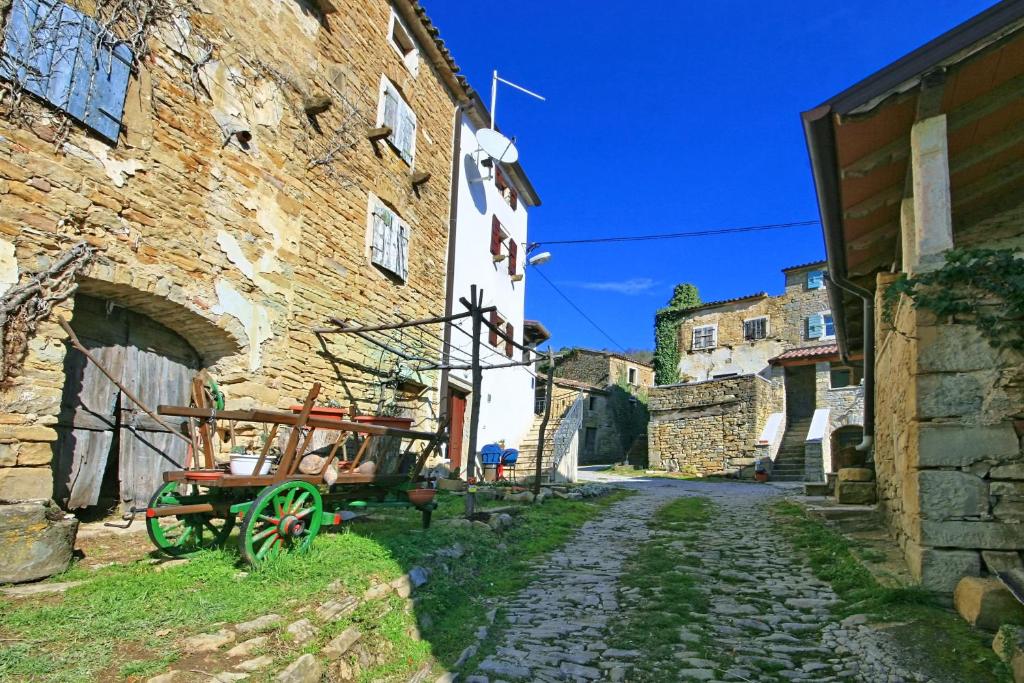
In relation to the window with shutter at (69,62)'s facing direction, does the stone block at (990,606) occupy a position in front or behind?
in front

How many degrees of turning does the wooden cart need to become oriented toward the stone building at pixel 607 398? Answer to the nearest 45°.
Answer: approximately 180°

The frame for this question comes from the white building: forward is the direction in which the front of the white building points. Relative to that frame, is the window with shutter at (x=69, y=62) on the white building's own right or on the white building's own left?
on the white building's own right

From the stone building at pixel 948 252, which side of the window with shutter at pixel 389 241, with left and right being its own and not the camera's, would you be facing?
front

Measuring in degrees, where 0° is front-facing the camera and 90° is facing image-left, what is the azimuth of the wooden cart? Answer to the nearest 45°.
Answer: approximately 45°

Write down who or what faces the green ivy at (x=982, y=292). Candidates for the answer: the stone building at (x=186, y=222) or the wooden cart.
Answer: the stone building

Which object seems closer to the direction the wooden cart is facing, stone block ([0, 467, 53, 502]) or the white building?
the stone block

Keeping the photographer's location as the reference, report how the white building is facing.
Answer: facing the viewer and to the right of the viewer
